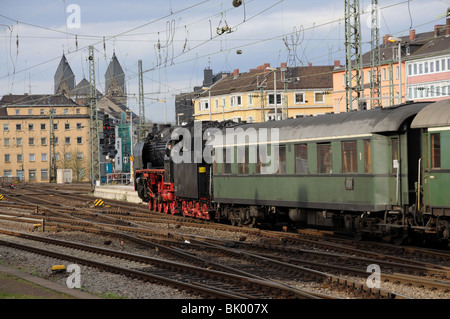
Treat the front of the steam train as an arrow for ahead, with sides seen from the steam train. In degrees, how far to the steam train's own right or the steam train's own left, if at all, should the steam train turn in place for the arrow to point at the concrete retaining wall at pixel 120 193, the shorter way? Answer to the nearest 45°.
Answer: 0° — it already faces it

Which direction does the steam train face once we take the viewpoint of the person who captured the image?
facing away from the viewer and to the left of the viewer
